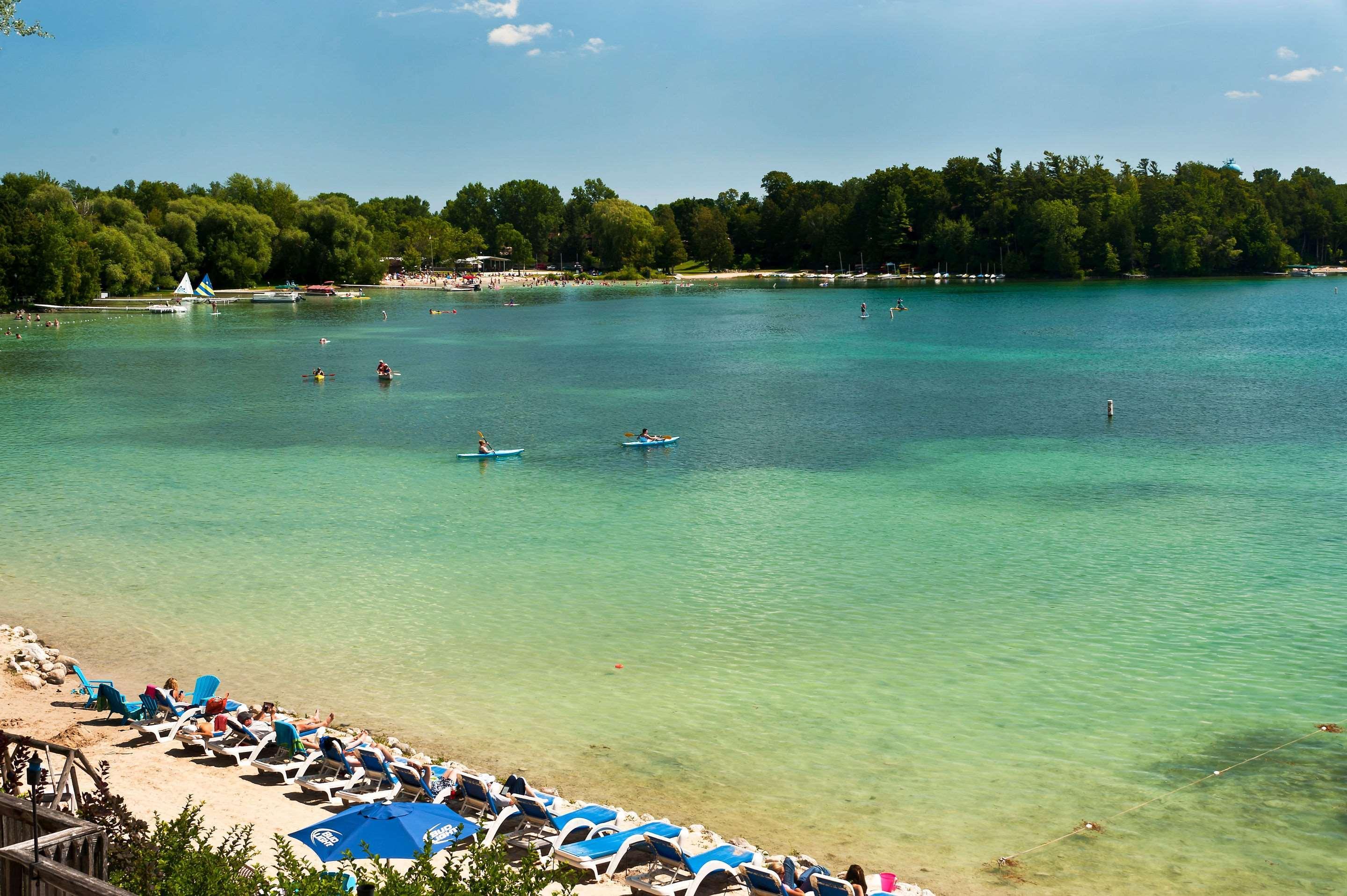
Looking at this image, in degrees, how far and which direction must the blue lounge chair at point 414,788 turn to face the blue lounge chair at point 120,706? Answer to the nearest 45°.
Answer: approximately 90° to its left

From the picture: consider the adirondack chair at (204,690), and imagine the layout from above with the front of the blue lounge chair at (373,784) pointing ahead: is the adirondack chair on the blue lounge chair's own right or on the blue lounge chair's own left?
on the blue lounge chair's own left

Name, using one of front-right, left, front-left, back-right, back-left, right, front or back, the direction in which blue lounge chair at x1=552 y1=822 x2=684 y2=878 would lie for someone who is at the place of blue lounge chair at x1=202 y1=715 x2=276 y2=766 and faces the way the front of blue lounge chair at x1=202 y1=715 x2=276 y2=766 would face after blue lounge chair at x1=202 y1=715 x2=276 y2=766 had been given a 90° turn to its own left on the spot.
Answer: back

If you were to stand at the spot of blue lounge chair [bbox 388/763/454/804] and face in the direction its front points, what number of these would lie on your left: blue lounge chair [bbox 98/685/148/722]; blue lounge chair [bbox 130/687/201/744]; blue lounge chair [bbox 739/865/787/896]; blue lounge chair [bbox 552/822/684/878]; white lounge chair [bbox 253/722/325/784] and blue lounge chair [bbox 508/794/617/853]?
3

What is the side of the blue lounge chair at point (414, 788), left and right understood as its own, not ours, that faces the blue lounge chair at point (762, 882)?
right

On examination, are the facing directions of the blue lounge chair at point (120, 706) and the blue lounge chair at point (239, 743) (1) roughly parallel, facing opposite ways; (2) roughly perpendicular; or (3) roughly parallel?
roughly parallel

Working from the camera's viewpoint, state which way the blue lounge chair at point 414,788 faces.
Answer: facing away from the viewer and to the right of the viewer

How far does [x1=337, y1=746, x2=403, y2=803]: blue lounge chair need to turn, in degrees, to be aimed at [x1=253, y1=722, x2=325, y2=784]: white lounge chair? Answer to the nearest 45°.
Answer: approximately 90° to its left

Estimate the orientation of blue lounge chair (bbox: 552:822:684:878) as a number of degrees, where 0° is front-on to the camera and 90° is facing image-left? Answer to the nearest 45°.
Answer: approximately 225°

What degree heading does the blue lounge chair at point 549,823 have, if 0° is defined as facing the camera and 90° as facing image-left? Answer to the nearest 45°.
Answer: approximately 225°

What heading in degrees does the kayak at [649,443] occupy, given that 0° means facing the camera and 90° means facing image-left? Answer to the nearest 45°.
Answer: approximately 270°

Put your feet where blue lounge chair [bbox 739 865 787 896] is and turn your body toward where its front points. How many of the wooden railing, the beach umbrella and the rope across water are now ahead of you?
1

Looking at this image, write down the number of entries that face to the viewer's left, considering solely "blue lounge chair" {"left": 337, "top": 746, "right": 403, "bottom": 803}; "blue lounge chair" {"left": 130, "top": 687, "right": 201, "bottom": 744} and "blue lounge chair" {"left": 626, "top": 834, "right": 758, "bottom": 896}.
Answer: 0

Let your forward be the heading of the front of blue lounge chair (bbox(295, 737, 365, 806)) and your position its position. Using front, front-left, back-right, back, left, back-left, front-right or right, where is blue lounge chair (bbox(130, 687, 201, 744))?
left

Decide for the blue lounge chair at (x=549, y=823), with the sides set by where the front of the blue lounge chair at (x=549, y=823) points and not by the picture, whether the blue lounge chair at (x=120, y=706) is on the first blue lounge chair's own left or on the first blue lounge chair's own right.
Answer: on the first blue lounge chair's own left

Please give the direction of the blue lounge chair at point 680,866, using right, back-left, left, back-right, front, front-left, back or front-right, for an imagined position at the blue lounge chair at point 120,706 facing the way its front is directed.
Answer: right

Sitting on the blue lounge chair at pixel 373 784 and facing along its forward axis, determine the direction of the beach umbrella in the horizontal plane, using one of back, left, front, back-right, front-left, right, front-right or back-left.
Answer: back-right

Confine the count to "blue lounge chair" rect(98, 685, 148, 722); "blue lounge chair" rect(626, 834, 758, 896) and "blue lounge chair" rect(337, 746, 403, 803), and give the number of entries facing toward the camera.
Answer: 0

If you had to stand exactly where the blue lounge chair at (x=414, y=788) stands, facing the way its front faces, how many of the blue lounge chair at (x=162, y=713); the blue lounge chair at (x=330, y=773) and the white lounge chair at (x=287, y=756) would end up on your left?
3
